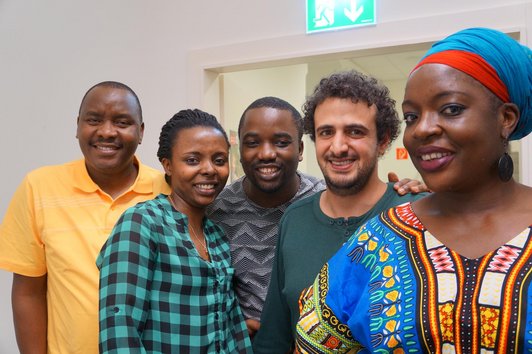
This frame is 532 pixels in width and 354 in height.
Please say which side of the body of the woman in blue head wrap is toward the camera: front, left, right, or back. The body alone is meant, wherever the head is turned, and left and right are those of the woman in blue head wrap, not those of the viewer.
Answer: front

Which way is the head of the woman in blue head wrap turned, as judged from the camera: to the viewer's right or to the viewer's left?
to the viewer's left

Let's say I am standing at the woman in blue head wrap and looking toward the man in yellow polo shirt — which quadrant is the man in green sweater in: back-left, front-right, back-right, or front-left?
front-right

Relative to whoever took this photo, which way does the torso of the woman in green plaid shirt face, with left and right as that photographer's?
facing the viewer and to the right of the viewer

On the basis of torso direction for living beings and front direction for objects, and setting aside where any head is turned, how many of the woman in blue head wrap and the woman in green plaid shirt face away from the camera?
0

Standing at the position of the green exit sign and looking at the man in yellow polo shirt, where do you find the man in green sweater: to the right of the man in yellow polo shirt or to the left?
left

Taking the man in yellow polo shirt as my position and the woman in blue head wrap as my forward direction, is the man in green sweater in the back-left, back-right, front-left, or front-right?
front-left

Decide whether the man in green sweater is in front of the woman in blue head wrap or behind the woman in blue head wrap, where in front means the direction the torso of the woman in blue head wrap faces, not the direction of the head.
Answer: behind

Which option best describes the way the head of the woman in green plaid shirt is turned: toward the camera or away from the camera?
toward the camera

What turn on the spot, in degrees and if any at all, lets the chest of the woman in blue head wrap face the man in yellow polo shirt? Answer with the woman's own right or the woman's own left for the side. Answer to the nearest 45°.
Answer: approximately 135° to the woman's own right
